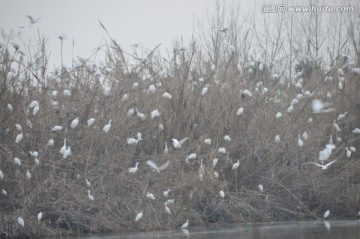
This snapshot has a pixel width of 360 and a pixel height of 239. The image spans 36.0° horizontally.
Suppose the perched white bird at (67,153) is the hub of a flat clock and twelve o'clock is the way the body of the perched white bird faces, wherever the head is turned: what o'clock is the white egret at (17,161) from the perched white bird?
The white egret is roughly at 6 o'clock from the perched white bird.

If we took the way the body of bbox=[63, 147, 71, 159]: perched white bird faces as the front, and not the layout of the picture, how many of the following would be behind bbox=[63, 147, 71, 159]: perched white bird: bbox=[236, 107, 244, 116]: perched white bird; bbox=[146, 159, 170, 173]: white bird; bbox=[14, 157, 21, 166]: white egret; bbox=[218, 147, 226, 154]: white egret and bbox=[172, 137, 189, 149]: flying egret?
1

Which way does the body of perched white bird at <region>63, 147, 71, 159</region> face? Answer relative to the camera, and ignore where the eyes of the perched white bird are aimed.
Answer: to the viewer's right

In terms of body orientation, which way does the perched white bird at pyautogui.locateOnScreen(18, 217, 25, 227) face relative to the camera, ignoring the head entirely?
to the viewer's left
